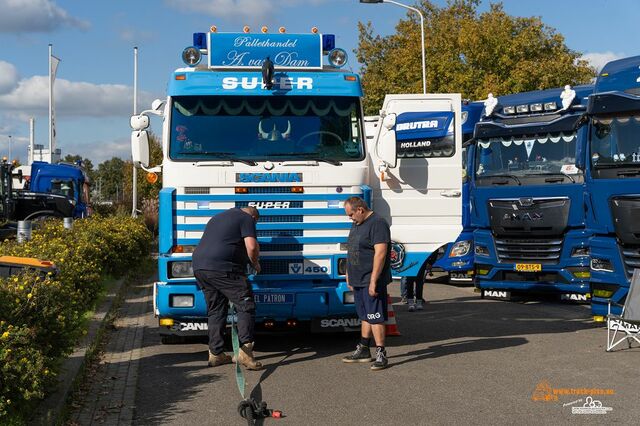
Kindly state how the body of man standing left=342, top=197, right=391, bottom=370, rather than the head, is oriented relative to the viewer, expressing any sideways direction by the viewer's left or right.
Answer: facing the viewer and to the left of the viewer

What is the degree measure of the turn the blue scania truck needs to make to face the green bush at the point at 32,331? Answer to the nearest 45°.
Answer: approximately 45° to its right

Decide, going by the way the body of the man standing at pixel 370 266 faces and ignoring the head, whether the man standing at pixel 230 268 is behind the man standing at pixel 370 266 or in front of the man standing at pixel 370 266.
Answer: in front

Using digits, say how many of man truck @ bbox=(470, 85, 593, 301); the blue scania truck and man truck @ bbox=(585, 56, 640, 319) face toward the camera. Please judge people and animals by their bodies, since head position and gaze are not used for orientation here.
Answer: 3

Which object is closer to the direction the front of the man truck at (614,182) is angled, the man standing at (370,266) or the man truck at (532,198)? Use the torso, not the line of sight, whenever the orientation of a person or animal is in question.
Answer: the man standing

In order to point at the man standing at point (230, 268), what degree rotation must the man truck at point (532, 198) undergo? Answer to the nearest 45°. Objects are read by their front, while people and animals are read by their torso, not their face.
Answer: approximately 45° to its right

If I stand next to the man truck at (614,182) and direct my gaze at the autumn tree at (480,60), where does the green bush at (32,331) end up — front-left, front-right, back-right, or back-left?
back-left

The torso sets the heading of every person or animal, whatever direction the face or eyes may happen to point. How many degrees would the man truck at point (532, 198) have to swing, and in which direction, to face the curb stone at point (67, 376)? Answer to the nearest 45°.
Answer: approximately 45° to its right

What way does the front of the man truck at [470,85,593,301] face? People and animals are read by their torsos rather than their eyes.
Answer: toward the camera

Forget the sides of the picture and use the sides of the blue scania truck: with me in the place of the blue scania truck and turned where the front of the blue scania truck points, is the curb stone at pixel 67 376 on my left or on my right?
on my right

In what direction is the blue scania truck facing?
toward the camera
